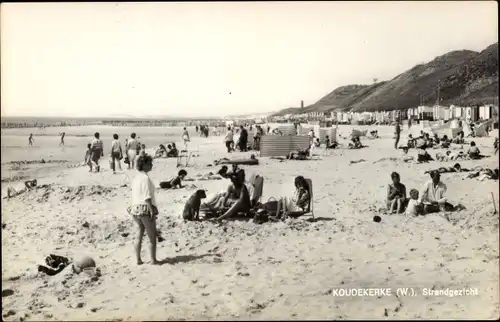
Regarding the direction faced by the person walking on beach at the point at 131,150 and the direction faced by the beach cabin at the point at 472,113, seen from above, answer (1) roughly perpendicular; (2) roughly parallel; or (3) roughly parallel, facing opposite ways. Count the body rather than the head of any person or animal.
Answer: roughly perpendicular

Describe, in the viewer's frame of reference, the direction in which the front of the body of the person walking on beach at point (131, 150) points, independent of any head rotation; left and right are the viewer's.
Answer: facing away from the viewer

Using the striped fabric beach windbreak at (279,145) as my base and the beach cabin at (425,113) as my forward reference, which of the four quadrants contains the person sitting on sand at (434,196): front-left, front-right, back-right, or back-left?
back-right

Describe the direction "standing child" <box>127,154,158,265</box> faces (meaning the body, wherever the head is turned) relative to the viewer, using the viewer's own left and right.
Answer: facing away from the viewer and to the right of the viewer

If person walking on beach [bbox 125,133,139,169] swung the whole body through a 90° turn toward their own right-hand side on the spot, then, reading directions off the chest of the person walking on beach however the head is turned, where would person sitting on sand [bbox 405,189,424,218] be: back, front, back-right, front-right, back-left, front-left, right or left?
front-right

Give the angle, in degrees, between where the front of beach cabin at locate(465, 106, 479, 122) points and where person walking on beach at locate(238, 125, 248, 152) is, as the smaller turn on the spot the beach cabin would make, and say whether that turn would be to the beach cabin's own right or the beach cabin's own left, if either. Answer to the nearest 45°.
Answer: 0° — it already faces them

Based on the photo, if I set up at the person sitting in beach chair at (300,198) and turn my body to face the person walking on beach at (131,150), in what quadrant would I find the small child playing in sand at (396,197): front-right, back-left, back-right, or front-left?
back-right

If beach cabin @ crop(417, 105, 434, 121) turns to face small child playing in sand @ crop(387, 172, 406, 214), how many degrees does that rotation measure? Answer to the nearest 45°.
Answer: approximately 45° to its left
